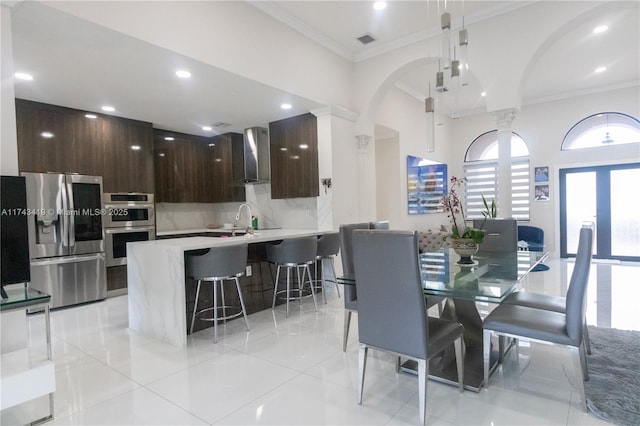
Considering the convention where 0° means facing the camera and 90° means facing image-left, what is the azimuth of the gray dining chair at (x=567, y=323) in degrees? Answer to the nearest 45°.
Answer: approximately 90°

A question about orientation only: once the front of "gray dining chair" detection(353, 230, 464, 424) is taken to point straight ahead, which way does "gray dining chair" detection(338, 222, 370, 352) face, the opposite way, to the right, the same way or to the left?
to the right

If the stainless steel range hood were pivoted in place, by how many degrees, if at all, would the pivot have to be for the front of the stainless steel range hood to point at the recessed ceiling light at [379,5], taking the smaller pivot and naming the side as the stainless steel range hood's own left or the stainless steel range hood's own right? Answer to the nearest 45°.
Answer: approximately 90° to the stainless steel range hood's own left

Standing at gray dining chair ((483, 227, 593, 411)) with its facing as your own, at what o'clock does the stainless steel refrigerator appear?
The stainless steel refrigerator is roughly at 12 o'clock from the gray dining chair.

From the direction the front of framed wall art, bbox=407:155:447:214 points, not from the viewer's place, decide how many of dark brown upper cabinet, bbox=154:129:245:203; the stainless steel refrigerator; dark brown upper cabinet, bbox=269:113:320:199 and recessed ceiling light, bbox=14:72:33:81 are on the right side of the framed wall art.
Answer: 4

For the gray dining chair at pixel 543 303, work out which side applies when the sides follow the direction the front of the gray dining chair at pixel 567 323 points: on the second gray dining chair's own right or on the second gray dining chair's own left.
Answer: on the second gray dining chair's own right

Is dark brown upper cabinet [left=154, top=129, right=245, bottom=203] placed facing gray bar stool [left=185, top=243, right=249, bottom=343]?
yes

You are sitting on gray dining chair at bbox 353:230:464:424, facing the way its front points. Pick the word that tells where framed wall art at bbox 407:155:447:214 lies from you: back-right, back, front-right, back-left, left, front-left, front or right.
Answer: front-left

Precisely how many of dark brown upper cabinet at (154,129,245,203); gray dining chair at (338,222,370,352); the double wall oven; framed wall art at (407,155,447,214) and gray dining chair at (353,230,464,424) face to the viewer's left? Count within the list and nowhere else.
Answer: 0

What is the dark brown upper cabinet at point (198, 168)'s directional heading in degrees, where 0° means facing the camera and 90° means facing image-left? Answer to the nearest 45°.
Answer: approximately 0°

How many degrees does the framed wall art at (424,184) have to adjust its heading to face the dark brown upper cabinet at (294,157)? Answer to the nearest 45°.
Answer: approximately 90° to its right

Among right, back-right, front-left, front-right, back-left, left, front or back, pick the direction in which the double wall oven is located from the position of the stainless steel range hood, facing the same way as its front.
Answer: front-right

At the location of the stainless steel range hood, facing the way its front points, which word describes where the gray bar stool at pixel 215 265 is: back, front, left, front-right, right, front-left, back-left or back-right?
front-left

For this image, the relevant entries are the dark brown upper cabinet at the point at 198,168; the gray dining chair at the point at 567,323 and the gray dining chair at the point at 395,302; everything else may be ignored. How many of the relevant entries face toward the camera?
1

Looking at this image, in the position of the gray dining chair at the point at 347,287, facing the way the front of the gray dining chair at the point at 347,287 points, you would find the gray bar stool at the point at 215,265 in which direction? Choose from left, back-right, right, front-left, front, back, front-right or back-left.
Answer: back-right

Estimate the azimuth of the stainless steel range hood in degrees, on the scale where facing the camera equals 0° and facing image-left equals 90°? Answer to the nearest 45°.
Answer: approximately 45°

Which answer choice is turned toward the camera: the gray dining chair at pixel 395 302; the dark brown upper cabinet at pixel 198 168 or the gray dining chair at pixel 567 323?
the dark brown upper cabinet

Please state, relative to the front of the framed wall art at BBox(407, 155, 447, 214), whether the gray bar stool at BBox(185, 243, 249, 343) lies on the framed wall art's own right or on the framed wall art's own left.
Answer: on the framed wall art's own right

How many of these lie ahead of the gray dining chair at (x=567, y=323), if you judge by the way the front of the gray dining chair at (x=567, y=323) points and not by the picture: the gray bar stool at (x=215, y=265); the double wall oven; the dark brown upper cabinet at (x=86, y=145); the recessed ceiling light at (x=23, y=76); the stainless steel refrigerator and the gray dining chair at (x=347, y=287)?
6

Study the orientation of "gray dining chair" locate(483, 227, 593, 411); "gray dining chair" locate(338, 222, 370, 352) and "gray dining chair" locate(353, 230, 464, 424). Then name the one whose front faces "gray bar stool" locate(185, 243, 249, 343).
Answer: "gray dining chair" locate(483, 227, 593, 411)
